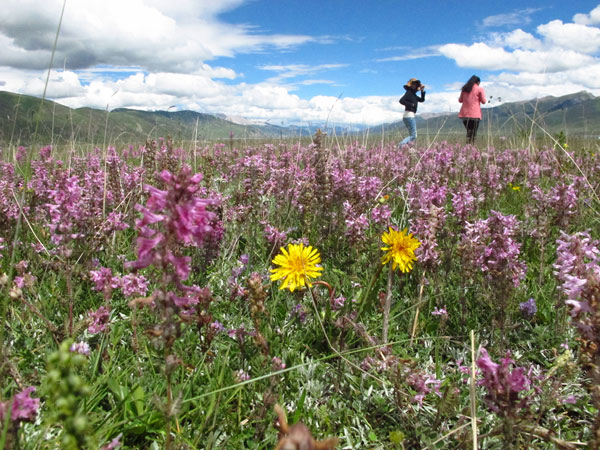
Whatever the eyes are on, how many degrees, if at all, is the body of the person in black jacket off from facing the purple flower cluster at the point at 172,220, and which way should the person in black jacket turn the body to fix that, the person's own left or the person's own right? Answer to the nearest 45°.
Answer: approximately 90° to the person's own right

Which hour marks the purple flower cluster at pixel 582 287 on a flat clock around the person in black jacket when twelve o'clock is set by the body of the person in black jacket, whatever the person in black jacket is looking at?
The purple flower cluster is roughly at 3 o'clock from the person in black jacket.

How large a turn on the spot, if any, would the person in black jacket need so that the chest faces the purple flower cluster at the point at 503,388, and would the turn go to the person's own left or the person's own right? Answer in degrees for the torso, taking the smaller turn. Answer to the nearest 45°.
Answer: approximately 90° to the person's own right

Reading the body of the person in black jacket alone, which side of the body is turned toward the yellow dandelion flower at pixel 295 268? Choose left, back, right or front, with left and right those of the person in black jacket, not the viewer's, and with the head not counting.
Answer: right

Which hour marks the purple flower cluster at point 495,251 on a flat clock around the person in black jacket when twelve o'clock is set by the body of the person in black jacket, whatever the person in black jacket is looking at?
The purple flower cluster is roughly at 3 o'clock from the person in black jacket.

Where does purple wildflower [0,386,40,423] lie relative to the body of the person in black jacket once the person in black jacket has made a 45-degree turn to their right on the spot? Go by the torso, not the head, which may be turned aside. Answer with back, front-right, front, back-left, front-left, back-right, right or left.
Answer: front-right

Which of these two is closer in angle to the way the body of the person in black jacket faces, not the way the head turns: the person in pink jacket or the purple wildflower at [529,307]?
the person in pink jacket

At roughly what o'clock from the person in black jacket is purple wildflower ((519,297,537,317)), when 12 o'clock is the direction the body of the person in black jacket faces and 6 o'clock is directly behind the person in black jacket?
The purple wildflower is roughly at 3 o'clock from the person in black jacket.
